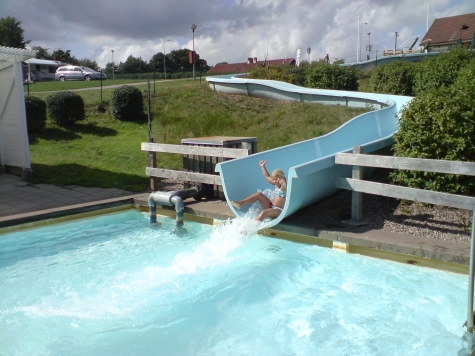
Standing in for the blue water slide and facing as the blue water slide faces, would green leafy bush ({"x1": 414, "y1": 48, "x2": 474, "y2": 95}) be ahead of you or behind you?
behind

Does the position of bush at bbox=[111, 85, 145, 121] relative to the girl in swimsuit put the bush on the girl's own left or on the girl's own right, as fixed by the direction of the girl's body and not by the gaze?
on the girl's own right

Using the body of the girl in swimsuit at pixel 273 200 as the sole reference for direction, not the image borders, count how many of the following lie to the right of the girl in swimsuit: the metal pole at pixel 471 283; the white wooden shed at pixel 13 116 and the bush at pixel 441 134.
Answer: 1

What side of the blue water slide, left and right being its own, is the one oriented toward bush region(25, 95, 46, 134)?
right

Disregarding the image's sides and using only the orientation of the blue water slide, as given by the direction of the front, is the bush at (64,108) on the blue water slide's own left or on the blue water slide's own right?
on the blue water slide's own right

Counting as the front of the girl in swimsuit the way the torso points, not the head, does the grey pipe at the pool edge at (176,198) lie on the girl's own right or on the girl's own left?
on the girl's own right

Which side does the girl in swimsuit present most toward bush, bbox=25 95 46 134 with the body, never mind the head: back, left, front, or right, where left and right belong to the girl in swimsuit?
right

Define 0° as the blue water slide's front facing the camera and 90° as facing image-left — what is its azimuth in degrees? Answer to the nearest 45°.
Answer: approximately 45°

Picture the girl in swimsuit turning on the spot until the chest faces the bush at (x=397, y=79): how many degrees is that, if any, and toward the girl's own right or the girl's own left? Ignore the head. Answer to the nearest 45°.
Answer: approximately 180°

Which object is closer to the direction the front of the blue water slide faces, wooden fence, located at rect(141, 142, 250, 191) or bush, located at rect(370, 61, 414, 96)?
the wooden fence

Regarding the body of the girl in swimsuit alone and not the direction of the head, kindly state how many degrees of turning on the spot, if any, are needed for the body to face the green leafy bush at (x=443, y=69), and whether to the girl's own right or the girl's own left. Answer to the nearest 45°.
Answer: approximately 180°
